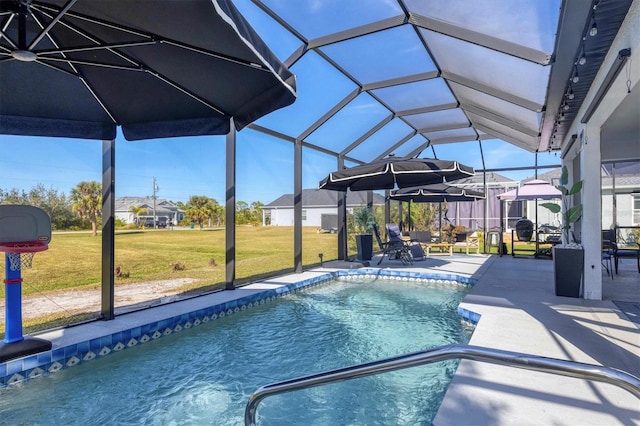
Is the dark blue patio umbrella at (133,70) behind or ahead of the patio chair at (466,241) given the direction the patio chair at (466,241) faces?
ahead

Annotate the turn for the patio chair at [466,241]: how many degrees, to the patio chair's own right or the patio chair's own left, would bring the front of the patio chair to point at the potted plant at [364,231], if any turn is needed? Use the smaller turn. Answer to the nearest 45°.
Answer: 0° — it already faces it

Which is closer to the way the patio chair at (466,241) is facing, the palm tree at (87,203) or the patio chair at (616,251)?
the palm tree

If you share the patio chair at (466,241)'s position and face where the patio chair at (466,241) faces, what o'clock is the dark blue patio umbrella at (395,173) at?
The dark blue patio umbrella is roughly at 11 o'clock from the patio chair.

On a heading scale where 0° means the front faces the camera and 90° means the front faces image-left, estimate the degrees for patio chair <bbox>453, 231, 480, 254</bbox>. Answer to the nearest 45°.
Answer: approximately 45°

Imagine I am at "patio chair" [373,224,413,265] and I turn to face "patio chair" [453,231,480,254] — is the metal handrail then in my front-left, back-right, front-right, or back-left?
back-right

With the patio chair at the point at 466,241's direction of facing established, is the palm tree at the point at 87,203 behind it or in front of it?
in front
